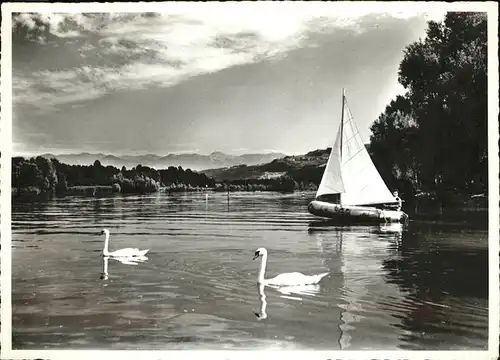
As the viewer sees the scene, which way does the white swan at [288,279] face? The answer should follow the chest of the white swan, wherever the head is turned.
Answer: to the viewer's left

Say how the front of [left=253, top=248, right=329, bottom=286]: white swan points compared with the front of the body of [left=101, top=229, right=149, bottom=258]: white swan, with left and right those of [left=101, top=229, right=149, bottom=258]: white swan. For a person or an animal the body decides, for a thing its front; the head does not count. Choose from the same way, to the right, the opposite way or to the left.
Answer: the same way

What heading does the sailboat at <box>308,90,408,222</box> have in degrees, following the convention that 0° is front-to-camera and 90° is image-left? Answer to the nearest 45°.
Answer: approximately 90°

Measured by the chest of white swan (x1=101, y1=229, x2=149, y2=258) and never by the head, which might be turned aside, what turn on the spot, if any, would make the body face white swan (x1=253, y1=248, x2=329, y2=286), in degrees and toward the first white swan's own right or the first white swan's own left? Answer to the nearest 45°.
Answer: approximately 180°

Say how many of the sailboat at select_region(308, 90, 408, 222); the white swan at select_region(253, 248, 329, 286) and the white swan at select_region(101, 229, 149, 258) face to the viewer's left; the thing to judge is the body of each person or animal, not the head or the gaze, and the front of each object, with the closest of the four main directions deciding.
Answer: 3

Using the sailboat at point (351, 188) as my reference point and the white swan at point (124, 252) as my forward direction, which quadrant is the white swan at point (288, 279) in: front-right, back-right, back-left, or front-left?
front-left

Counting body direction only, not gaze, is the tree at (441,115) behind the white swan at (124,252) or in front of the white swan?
behind

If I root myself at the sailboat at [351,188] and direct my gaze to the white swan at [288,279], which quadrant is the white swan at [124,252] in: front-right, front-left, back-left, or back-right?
front-right

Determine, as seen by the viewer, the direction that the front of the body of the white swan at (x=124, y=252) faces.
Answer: to the viewer's left

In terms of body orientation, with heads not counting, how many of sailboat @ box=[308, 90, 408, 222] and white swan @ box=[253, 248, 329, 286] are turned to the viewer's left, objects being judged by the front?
2

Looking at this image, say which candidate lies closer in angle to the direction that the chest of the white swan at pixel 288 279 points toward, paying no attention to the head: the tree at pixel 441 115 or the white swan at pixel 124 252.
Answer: the white swan
